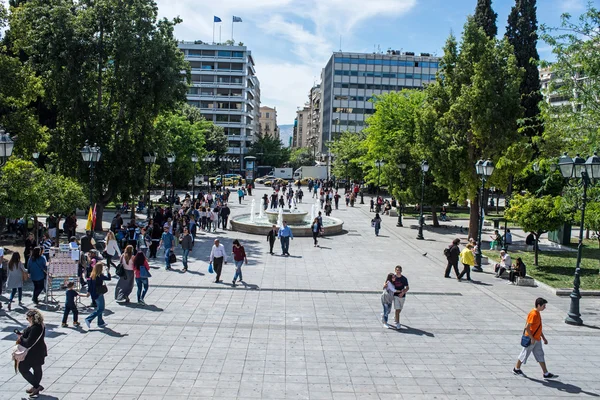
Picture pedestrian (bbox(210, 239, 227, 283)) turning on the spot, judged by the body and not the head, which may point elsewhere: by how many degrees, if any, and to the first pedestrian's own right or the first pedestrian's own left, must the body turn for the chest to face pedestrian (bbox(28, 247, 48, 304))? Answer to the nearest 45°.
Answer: approximately 45° to the first pedestrian's own right

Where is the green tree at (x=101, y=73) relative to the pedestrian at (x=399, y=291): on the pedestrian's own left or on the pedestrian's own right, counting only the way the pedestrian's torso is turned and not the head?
on the pedestrian's own right

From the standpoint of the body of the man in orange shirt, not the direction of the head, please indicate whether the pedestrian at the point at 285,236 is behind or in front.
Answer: behind

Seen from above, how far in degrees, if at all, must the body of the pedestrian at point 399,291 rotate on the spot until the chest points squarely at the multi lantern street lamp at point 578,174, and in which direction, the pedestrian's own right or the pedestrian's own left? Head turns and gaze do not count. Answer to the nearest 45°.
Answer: approximately 135° to the pedestrian's own left

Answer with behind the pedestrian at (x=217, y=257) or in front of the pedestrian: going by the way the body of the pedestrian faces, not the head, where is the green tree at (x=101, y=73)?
behind

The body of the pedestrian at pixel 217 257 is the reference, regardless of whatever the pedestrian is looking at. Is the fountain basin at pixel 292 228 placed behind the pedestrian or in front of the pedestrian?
behind

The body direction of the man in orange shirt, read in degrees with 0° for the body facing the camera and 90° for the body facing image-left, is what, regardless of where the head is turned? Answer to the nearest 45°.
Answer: approximately 270°
